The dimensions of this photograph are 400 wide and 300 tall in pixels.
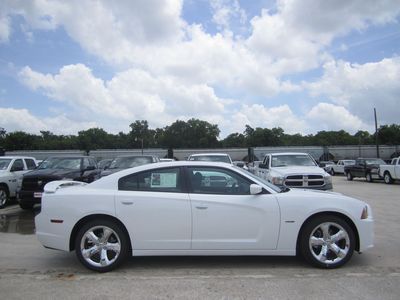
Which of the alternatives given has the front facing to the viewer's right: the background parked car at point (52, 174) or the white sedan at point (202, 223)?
the white sedan

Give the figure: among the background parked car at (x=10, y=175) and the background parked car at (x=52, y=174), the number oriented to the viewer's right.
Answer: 0

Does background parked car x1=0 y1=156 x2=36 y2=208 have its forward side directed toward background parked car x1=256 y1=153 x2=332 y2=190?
no

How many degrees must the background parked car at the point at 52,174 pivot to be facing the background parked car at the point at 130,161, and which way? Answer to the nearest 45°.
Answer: approximately 135° to its left

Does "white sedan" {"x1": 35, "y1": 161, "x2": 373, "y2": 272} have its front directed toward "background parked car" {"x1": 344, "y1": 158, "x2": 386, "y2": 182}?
no

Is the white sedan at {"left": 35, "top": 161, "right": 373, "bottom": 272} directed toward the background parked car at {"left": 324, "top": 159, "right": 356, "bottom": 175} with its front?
no

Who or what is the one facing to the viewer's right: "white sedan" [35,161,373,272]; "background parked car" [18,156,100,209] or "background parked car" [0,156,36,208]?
the white sedan

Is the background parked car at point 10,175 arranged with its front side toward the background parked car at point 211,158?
no

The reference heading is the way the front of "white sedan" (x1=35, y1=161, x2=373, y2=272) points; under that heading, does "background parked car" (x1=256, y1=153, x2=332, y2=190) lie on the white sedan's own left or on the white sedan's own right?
on the white sedan's own left

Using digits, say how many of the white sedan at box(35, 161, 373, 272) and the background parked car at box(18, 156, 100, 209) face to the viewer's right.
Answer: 1

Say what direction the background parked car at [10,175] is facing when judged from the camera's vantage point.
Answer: facing the viewer and to the left of the viewer

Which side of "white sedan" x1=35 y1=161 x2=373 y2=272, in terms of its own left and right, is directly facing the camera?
right

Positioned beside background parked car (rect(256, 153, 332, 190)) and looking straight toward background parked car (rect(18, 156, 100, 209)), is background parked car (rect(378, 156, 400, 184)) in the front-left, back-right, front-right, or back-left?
back-right

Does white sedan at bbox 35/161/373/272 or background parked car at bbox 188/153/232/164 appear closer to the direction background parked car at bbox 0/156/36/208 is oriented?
the white sedan

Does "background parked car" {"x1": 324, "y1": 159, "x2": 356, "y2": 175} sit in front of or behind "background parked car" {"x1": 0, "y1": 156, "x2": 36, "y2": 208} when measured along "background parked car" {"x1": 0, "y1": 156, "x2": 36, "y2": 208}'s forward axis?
behind

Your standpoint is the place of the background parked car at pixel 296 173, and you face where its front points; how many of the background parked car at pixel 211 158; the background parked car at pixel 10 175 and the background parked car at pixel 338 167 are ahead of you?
0

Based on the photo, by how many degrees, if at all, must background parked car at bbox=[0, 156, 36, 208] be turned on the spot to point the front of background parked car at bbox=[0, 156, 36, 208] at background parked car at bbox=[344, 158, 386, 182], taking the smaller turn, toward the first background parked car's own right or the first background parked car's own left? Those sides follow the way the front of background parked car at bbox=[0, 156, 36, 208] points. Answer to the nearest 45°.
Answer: approximately 135° to the first background parked car's own left

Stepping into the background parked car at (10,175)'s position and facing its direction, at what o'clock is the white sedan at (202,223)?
The white sedan is roughly at 10 o'clock from the background parked car.

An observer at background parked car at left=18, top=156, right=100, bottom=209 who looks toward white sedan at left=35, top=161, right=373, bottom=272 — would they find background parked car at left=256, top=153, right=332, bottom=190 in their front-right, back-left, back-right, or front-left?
front-left

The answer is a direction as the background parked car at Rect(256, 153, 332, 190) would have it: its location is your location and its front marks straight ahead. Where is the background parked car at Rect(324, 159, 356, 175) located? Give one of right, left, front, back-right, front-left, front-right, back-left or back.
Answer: back-left
